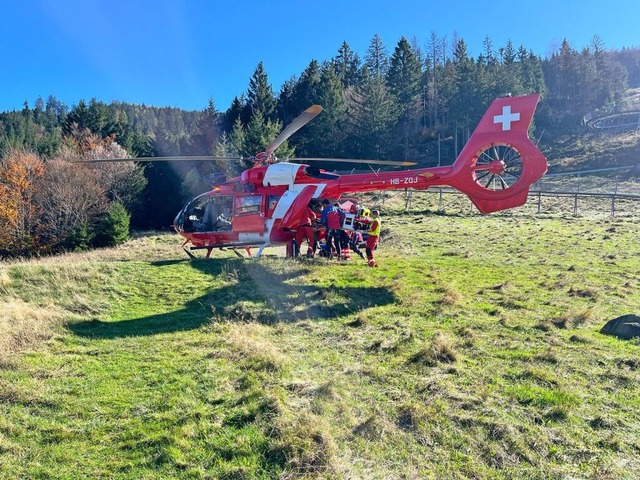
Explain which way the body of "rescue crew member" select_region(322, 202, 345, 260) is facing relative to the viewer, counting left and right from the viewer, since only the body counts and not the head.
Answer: facing away from the viewer

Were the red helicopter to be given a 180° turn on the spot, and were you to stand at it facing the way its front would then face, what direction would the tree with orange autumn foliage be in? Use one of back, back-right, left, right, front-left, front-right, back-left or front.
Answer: back-left

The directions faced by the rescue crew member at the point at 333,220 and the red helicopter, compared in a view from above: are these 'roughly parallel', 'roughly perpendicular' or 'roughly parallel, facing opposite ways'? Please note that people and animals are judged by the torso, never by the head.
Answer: roughly perpendicular

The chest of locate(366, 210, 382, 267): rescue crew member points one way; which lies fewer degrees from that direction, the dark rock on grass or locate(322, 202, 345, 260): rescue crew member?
the rescue crew member

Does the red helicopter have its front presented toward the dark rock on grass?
no

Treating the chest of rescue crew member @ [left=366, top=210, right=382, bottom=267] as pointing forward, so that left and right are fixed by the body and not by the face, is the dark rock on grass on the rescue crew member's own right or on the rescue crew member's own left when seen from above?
on the rescue crew member's own left

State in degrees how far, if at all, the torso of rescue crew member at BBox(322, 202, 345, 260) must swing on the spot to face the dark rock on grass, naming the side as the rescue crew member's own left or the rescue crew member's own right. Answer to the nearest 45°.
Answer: approximately 135° to the rescue crew member's own right

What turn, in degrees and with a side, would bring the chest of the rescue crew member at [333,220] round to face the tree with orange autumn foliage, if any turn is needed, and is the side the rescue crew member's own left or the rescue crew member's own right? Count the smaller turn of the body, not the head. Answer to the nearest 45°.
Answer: approximately 45° to the rescue crew member's own left

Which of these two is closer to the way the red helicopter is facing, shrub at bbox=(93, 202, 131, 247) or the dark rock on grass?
the shrub

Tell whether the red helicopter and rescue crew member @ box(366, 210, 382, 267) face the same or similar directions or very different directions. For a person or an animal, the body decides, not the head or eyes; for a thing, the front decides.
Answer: same or similar directions

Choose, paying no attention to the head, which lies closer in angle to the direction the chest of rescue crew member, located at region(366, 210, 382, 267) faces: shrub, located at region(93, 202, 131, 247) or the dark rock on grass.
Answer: the shrub

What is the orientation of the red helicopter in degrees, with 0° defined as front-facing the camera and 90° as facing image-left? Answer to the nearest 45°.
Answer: approximately 90°

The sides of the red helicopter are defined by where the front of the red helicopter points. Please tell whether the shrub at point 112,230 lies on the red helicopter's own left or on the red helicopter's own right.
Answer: on the red helicopter's own right

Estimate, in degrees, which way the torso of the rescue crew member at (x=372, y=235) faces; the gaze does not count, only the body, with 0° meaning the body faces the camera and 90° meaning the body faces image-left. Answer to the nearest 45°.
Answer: approximately 90°

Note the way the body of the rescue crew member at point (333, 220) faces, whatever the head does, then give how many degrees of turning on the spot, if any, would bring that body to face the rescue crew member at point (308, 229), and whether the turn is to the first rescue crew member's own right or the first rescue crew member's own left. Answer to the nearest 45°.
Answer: approximately 45° to the first rescue crew member's own left

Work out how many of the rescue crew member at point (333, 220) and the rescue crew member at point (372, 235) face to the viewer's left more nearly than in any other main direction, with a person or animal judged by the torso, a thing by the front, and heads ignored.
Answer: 1

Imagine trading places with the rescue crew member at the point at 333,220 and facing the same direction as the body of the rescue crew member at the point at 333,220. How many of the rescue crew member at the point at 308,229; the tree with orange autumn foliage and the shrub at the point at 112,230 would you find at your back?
0

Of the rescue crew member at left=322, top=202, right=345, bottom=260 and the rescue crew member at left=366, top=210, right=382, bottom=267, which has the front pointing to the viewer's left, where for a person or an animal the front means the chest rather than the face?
the rescue crew member at left=366, top=210, right=382, bottom=267
